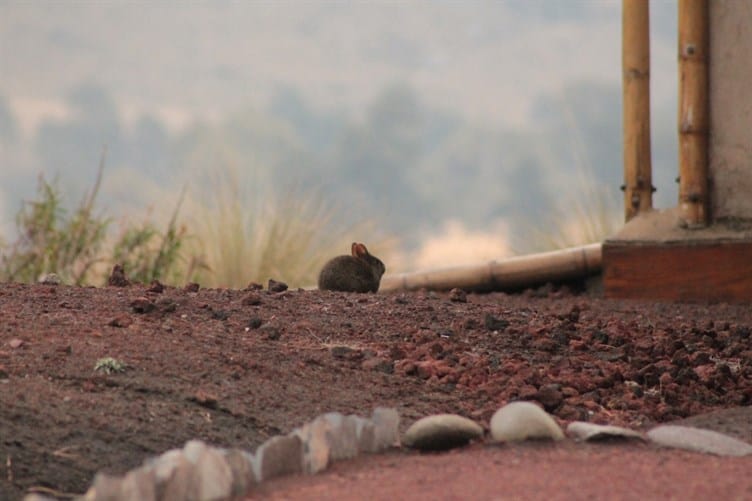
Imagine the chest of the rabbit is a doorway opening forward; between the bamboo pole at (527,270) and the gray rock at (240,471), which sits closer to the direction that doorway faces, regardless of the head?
the bamboo pole

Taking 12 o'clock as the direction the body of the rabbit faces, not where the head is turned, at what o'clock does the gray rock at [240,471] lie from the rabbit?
The gray rock is roughly at 3 o'clock from the rabbit.

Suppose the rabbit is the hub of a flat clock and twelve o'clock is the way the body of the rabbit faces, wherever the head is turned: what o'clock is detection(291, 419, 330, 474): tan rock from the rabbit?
The tan rock is roughly at 3 o'clock from the rabbit.

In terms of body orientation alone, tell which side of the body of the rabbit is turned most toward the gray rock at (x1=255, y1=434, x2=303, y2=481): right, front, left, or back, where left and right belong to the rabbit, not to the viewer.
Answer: right

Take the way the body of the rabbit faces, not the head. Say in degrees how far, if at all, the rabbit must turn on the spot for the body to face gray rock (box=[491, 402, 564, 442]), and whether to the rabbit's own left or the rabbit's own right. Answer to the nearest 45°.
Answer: approximately 90° to the rabbit's own right

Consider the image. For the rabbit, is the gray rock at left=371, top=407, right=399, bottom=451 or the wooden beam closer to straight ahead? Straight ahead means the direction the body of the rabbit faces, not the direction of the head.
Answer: the wooden beam

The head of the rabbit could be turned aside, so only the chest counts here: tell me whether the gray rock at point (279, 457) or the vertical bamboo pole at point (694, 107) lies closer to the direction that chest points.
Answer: the vertical bamboo pole

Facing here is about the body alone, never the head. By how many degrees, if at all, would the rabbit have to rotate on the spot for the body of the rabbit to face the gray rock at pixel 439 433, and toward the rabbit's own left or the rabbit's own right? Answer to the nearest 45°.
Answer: approximately 90° to the rabbit's own right

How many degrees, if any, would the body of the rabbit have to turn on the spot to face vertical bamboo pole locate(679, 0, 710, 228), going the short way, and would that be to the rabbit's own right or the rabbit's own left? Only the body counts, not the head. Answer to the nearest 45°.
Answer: approximately 45° to the rabbit's own left

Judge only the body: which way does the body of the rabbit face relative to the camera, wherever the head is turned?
to the viewer's right
